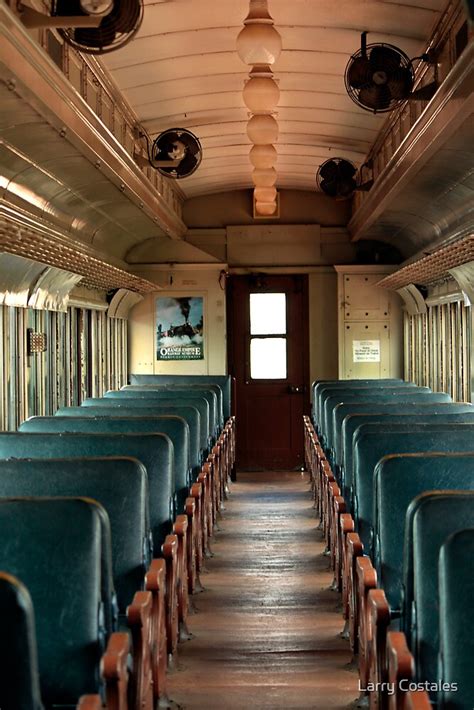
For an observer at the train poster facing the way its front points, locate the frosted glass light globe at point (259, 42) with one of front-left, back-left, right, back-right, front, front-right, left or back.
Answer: front

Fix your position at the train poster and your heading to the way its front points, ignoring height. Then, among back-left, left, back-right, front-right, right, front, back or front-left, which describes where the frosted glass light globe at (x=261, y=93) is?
front

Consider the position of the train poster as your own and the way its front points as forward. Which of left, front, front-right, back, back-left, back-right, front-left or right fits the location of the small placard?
left

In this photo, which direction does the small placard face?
toward the camera

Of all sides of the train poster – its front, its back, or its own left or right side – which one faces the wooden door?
left

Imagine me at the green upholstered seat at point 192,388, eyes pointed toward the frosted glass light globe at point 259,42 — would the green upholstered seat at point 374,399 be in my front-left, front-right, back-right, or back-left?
front-left

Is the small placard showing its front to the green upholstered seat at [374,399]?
yes

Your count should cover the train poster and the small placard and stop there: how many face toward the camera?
2

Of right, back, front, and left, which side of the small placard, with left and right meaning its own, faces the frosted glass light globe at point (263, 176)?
front

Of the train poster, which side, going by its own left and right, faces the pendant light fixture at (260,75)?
front

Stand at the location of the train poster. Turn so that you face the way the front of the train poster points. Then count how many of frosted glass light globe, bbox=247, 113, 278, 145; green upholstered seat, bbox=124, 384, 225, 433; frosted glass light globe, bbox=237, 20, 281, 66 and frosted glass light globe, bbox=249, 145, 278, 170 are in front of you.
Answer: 4

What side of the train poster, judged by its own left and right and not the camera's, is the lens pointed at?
front
